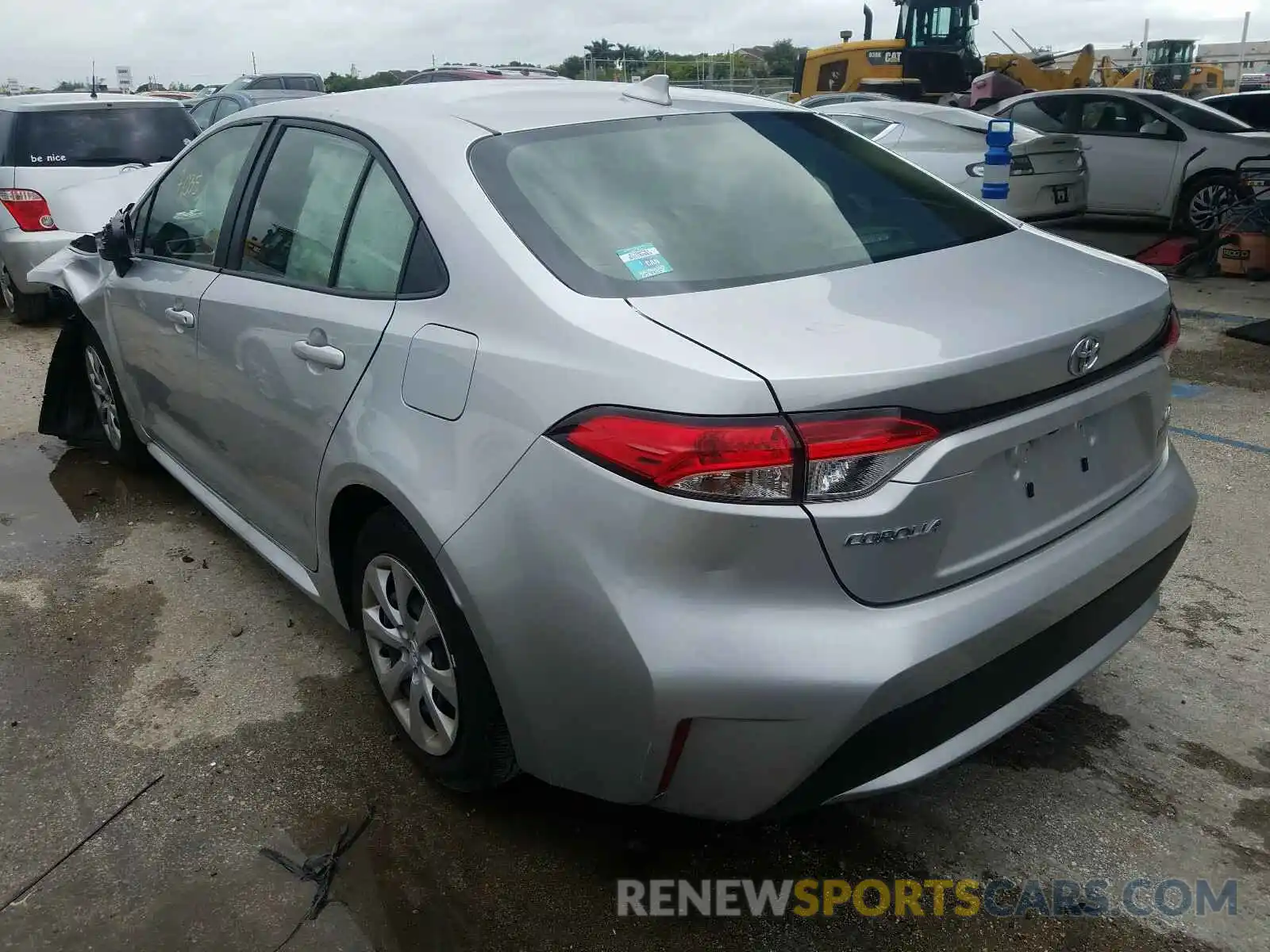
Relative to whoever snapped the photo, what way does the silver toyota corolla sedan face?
facing away from the viewer and to the left of the viewer

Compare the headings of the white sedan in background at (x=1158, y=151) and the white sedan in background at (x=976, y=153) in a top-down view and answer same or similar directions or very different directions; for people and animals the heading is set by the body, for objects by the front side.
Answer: very different directions

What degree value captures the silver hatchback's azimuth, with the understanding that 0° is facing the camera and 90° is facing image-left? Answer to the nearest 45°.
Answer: approximately 135°

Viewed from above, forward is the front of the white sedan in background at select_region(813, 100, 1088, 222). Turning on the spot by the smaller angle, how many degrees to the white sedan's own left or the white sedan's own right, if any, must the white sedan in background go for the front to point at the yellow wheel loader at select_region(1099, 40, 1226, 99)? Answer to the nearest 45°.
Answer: approximately 45° to the white sedan's own right

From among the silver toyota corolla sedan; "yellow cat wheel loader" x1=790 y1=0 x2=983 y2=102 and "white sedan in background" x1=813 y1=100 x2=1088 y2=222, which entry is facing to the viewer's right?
the yellow cat wheel loader

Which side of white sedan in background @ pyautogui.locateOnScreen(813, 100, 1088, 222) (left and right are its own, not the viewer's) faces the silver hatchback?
left

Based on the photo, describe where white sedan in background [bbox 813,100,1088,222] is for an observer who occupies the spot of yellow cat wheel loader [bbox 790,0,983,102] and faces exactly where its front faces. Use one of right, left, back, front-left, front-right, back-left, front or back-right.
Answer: right

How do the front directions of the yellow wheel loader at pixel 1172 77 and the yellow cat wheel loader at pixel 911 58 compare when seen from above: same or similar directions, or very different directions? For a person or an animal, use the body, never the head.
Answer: very different directions

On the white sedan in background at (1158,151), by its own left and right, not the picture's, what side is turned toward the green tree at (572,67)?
back

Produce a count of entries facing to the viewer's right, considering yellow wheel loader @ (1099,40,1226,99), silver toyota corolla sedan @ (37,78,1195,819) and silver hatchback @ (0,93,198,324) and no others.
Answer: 0

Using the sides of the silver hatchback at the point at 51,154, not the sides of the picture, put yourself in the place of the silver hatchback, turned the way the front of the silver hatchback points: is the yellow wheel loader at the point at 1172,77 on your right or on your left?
on your right

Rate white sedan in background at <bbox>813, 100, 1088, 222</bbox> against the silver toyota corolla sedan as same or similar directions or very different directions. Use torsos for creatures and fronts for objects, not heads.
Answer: same or similar directions

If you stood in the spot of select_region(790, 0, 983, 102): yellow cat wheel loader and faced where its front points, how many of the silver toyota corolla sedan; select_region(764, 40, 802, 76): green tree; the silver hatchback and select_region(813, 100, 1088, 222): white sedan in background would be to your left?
1

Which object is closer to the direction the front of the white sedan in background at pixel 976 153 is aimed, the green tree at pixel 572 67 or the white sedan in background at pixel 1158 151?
the green tree

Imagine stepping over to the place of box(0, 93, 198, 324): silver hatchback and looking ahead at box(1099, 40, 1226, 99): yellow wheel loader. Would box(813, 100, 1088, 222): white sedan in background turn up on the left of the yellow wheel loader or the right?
right

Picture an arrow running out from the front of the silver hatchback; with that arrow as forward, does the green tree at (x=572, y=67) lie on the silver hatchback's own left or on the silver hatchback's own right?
on the silver hatchback's own right
